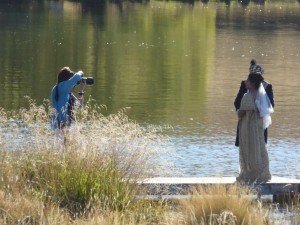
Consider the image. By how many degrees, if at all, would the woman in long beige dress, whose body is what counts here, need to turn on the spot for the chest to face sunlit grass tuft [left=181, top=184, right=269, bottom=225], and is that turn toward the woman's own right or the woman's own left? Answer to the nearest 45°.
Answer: approximately 45° to the woman's own left

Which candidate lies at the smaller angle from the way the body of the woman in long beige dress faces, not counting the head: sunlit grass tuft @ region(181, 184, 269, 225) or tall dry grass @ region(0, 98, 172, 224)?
the tall dry grass

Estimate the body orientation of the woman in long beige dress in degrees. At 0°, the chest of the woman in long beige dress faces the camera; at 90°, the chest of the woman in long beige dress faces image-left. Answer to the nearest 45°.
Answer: approximately 45°

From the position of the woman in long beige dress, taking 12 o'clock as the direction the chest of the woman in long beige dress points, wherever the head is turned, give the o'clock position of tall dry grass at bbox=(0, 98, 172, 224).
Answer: The tall dry grass is roughly at 12 o'clock from the woman in long beige dress.

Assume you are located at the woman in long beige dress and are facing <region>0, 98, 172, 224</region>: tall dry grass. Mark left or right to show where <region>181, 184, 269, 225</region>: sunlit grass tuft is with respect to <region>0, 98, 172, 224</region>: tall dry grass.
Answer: left
